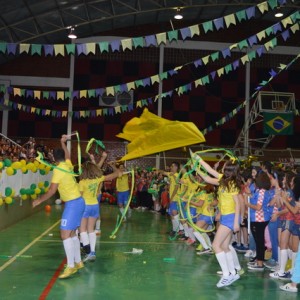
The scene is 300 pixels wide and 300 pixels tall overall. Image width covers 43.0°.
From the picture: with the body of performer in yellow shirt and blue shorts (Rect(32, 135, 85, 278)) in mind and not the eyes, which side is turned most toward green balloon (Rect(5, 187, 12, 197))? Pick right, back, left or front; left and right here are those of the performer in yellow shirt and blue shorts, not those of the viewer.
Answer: right

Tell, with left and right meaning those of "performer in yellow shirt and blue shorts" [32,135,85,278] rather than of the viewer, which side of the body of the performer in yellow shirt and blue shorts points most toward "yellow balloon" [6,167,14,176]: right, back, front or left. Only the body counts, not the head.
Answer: right

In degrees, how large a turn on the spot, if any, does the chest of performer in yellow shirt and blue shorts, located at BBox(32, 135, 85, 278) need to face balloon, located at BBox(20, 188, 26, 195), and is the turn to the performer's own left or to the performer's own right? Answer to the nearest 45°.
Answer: approximately 90° to the performer's own right
